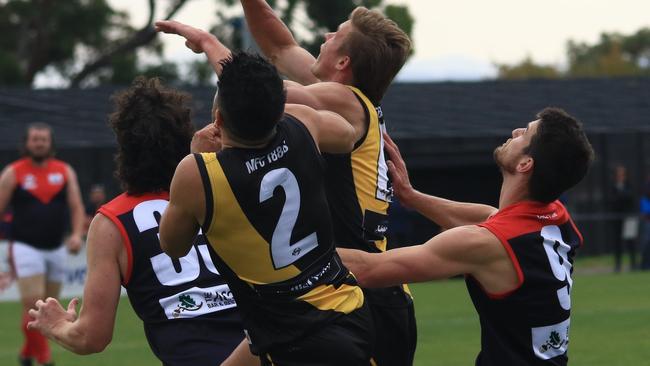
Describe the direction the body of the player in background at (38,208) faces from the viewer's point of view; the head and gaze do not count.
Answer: toward the camera

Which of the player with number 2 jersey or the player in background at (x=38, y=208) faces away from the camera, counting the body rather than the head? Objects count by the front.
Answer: the player with number 2 jersey

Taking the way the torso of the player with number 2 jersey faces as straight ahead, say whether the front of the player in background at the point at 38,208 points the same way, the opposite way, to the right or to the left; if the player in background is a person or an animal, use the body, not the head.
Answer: the opposite way

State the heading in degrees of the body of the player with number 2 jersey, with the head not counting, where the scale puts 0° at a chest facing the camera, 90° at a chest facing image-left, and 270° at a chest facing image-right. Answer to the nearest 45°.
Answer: approximately 180°

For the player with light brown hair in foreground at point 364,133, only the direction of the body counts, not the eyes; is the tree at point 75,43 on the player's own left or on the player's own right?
on the player's own right

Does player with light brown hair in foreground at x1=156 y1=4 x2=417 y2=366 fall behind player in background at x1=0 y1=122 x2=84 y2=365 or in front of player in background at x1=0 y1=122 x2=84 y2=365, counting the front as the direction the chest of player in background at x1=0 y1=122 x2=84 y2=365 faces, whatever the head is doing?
in front

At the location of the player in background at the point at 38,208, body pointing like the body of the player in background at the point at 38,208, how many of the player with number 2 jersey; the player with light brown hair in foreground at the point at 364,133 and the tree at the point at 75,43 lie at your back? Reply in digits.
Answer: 1

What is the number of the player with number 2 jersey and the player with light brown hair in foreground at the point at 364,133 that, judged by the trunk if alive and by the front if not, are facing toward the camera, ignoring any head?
0

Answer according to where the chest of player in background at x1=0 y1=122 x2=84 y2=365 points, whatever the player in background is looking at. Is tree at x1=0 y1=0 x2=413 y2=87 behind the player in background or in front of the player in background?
behind

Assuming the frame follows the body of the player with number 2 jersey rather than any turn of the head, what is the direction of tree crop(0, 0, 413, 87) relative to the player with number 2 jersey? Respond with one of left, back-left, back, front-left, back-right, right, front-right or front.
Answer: front

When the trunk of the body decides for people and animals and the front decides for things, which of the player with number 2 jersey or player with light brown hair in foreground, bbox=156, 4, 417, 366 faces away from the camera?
the player with number 2 jersey
